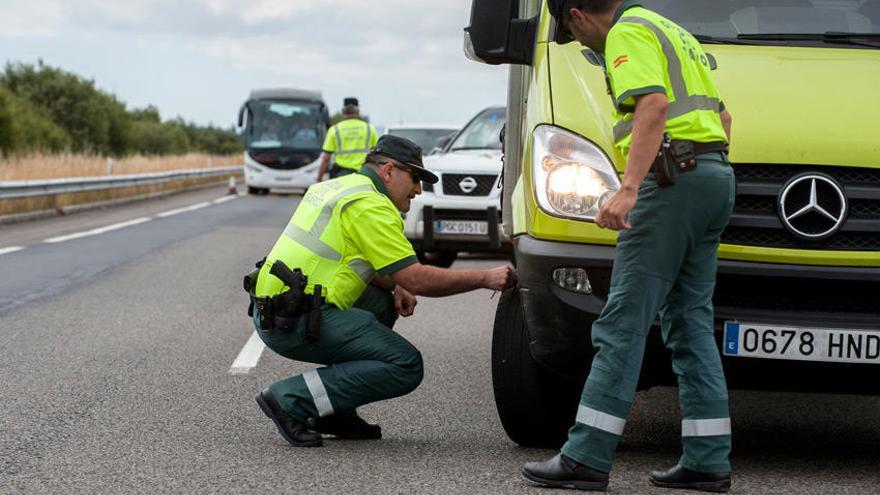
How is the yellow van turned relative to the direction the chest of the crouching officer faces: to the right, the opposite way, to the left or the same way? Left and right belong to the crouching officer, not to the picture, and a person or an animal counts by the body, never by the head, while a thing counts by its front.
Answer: to the right

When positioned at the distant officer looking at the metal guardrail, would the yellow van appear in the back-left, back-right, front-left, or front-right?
back-left

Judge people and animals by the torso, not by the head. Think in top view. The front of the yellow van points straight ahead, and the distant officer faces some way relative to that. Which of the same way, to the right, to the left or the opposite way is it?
the opposite way

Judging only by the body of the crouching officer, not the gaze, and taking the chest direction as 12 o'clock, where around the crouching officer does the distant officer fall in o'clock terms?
The distant officer is roughly at 9 o'clock from the crouching officer.

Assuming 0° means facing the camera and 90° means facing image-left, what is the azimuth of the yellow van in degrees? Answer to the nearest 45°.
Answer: approximately 0°

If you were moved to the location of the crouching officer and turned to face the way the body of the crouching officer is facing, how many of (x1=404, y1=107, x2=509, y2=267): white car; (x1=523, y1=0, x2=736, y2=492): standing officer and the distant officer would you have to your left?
2

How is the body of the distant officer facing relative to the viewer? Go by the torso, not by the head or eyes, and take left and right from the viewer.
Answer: facing away from the viewer

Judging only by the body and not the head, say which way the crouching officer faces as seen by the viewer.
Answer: to the viewer's right

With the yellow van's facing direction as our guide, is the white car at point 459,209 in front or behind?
behind

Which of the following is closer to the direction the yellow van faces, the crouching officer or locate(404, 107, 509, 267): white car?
the crouching officer

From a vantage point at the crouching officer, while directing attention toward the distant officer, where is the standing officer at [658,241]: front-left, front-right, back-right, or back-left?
back-right
